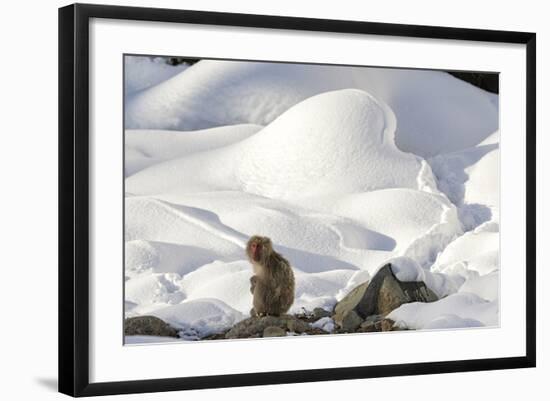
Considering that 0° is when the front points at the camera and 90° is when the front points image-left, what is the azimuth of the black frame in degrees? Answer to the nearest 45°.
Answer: approximately 315°
